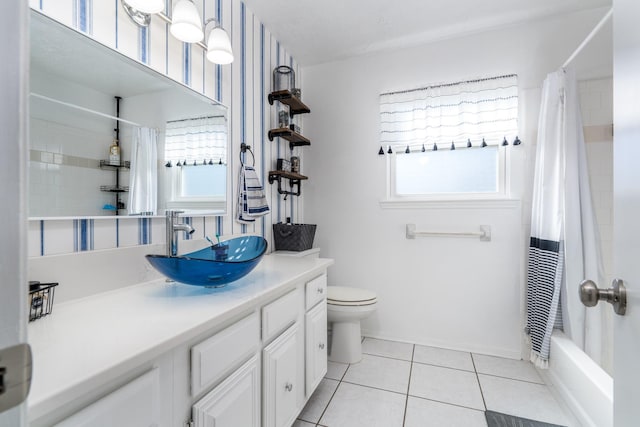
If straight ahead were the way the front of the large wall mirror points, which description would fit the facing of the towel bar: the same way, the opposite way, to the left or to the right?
to the right

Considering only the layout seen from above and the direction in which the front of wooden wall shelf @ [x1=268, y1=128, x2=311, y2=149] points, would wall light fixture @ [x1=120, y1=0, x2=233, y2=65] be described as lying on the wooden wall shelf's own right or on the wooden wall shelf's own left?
on the wooden wall shelf's own right

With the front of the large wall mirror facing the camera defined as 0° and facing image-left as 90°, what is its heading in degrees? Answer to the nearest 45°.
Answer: approximately 315°

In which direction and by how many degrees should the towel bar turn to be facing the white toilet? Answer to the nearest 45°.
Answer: approximately 45° to its right

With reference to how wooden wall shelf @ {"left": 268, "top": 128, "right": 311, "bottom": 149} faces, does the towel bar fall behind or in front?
in front

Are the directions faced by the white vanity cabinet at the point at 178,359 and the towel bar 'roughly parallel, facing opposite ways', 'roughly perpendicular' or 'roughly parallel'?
roughly perpendicular

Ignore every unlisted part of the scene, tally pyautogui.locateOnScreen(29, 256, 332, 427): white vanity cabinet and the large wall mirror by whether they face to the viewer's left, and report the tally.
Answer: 0

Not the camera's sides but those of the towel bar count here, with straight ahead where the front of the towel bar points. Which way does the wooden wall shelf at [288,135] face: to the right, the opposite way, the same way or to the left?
to the left

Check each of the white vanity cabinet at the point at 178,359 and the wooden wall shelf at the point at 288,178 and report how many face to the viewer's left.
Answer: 0

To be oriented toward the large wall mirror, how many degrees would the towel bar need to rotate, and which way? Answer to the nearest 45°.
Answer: approximately 45° to its right

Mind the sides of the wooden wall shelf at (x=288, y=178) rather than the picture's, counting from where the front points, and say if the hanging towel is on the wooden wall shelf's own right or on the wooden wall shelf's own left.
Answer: on the wooden wall shelf's own right
